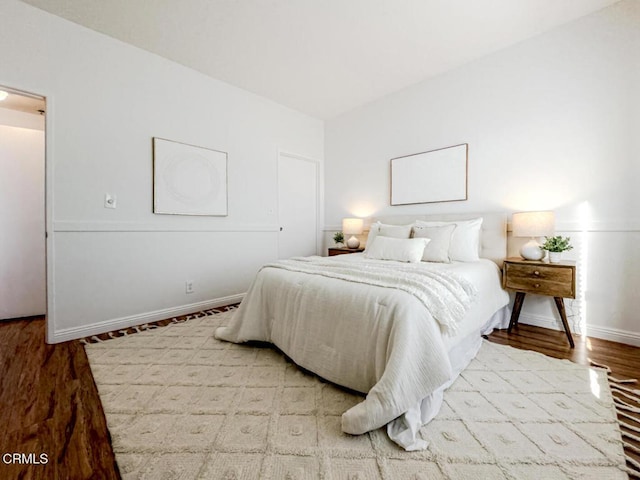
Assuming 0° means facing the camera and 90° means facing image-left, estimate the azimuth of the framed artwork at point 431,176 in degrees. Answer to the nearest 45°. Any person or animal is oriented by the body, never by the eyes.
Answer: approximately 45°

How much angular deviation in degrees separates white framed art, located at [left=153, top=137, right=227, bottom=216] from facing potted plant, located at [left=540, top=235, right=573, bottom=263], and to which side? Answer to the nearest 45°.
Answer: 0° — it already faces it

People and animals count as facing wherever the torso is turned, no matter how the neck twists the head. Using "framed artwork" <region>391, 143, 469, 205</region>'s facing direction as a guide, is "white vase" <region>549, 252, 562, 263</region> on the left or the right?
on its left

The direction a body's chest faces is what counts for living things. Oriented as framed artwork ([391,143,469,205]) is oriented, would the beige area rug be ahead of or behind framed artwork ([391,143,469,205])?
ahead

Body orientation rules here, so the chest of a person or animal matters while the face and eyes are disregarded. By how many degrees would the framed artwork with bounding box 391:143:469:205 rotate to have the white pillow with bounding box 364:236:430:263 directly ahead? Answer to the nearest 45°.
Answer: approximately 45° to its left

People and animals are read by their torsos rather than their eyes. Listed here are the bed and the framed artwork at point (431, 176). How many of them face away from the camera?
0

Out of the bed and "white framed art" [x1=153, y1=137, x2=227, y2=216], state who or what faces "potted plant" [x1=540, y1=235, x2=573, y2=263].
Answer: the white framed art

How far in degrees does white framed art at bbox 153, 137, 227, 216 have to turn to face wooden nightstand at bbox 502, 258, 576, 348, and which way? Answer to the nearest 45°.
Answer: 0° — it already faces it

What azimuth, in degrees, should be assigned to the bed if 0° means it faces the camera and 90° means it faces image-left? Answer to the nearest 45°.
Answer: approximately 45°

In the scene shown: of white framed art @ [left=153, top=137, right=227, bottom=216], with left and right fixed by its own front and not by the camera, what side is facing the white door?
left

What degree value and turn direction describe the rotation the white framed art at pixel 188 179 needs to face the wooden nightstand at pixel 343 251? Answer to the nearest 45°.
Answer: approximately 45° to its left

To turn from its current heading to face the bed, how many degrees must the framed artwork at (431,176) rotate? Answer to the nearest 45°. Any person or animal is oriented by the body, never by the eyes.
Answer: approximately 45° to its left

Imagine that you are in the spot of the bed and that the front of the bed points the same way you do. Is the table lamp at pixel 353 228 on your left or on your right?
on your right

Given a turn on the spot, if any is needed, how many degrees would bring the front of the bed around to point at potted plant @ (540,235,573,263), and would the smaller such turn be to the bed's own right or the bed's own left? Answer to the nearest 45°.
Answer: approximately 180°

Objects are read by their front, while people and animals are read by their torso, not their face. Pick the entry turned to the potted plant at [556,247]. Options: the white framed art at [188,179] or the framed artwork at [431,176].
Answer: the white framed art

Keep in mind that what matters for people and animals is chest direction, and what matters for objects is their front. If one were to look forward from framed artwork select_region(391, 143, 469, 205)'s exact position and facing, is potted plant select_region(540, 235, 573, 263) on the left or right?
on its left
